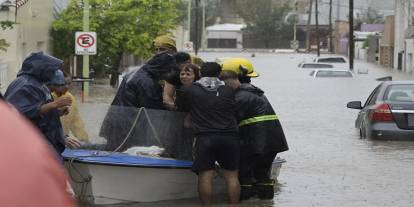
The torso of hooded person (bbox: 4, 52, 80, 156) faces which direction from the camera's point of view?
to the viewer's right

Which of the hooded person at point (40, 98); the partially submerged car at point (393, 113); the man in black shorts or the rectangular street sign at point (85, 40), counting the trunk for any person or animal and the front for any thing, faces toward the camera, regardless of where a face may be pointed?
the rectangular street sign

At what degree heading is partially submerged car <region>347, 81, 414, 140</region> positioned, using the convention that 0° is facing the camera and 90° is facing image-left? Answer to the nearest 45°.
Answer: approximately 135°

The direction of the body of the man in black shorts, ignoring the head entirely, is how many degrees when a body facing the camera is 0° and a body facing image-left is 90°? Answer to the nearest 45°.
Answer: approximately 180°

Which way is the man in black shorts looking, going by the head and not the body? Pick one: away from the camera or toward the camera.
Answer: away from the camera

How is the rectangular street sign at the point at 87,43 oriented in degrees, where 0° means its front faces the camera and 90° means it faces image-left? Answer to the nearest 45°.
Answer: approximately 0°
